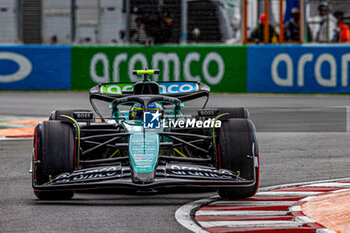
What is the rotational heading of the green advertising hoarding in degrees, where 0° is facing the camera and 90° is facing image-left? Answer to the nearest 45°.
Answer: approximately 0°

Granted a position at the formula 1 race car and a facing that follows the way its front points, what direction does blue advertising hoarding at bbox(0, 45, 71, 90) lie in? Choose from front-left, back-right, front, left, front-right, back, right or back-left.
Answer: back

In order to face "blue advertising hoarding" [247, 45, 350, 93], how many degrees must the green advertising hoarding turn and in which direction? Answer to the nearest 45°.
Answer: approximately 90° to its left

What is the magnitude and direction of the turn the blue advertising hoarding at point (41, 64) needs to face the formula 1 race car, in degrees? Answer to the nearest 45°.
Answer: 0° — it already faces it

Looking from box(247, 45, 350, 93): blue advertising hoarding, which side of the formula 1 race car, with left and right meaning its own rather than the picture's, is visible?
back

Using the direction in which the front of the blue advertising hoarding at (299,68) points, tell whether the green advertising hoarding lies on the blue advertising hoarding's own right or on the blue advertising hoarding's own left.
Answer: on the blue advertising hoarding's own right

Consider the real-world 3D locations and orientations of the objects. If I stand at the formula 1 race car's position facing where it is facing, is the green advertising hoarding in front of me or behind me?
behind
